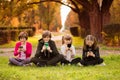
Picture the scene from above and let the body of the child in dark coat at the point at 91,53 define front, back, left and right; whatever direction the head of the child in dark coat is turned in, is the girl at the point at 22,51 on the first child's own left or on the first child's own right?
on the first child's own right

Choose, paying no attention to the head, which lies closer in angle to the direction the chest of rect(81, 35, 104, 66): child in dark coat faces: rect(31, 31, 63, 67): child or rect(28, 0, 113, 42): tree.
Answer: the child

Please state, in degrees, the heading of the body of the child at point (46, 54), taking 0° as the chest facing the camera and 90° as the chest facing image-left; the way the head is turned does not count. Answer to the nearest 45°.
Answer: approximately 0°

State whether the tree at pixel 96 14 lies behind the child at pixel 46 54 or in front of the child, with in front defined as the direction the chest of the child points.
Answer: behind

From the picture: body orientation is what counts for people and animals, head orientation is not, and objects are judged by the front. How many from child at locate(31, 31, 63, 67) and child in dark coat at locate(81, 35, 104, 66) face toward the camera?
2

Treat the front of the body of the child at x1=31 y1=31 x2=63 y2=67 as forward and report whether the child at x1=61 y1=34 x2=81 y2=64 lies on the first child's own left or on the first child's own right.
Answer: on the first child's own left

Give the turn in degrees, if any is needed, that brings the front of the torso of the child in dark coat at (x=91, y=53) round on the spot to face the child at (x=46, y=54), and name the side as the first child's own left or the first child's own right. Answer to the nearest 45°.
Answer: approximately 90° to the first child's own right

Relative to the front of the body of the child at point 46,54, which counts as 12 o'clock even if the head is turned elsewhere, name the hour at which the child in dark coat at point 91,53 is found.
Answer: The child in dark coat is roughly at 9 o'clock from the child.

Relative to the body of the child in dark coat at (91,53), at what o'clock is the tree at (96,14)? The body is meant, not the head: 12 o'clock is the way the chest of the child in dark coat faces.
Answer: The tree is roughly at 6 o'clock from the child in dark coat.
